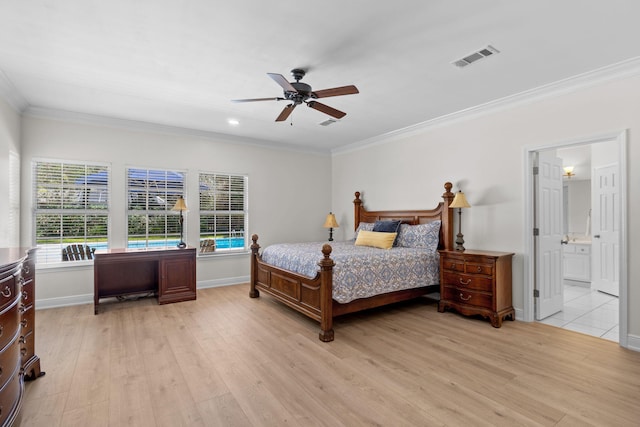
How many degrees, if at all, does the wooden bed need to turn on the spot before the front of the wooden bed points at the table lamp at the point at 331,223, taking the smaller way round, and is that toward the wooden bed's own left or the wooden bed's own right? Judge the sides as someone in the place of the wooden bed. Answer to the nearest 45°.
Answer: approximately 135° to the wooden bed's own right

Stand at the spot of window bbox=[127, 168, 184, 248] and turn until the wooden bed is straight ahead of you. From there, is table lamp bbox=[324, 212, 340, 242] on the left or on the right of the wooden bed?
left

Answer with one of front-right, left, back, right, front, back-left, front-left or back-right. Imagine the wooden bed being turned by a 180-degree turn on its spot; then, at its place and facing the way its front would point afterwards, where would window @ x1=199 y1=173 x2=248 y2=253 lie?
left

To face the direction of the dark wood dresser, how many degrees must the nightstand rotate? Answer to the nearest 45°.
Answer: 0° — it already faces it

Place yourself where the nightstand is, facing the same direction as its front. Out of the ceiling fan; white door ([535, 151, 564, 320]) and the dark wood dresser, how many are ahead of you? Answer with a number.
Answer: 2

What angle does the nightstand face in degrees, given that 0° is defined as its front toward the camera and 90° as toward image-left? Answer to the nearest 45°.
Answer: approximately 45°

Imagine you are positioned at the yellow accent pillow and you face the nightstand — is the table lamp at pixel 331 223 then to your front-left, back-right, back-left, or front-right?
back-left

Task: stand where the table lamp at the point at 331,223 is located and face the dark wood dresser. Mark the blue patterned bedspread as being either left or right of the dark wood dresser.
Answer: left

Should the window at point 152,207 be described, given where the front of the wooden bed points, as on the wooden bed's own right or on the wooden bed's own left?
on the wooden bed's own right

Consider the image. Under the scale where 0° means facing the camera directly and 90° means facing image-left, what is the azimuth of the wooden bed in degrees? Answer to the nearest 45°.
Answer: approximately 45°

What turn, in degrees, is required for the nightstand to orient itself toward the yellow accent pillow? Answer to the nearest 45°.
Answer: approximately 45° to its right
